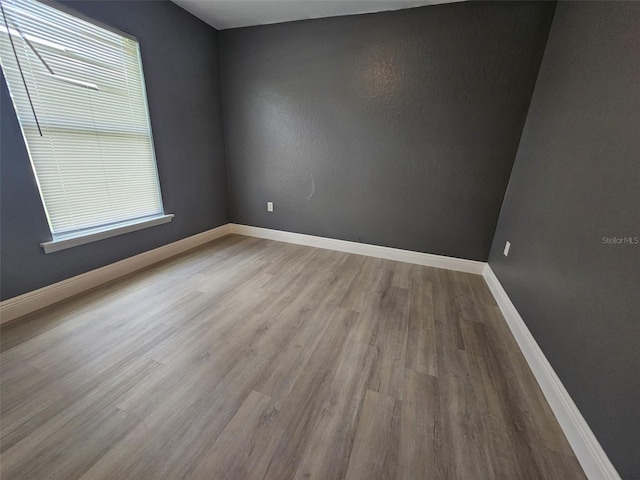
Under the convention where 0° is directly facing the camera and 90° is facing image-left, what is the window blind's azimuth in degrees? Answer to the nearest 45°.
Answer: approximately 315°
